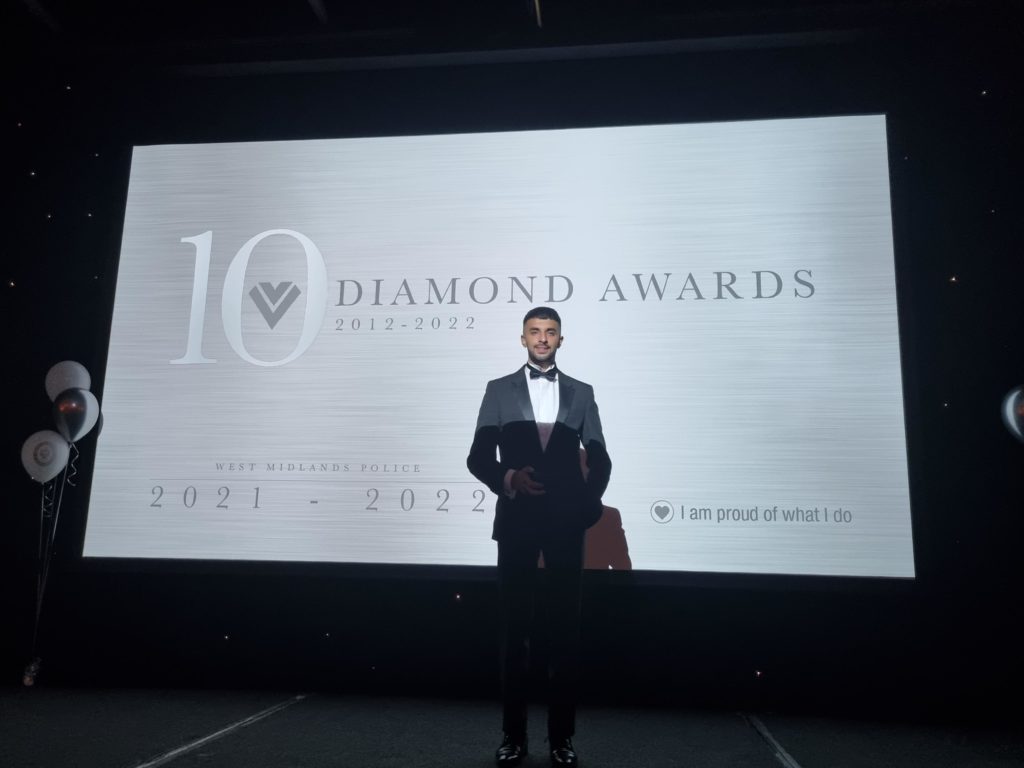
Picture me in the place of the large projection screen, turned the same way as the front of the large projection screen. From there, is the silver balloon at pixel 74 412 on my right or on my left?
on my right

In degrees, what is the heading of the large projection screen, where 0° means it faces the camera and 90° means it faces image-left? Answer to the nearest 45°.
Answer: approximately 0°

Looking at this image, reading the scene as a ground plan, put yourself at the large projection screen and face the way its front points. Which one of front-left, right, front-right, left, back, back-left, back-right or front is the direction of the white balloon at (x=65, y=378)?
right

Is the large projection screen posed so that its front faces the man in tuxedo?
yes

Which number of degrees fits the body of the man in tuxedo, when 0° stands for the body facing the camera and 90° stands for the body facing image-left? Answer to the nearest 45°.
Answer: approximately 0°

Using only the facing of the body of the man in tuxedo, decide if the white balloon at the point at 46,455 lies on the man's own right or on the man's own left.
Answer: on the man's own right

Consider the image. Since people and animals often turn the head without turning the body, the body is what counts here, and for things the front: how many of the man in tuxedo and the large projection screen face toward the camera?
2

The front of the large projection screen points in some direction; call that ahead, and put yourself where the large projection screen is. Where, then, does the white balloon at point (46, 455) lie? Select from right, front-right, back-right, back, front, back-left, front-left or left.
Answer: right

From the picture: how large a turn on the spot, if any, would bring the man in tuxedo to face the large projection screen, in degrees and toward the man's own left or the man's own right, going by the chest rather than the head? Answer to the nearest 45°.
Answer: approximately 180°
